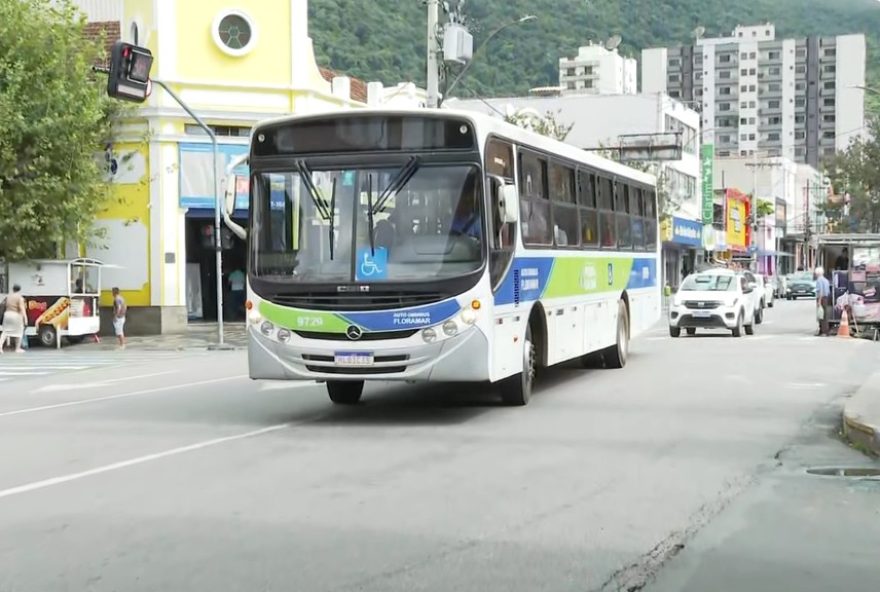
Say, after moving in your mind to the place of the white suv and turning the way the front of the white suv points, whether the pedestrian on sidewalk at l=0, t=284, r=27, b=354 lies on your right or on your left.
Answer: on your right

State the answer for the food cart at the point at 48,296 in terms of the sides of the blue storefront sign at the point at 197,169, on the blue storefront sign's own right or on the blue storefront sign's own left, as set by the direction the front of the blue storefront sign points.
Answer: on the blue storefront sign's own right

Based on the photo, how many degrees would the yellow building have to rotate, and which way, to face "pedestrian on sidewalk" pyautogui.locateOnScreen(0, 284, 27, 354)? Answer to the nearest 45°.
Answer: approximately 90° to its right

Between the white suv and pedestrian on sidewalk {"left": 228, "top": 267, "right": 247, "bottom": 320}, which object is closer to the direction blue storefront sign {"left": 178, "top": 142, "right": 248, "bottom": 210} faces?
the white suv

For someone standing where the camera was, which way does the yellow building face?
facing the viewer and to the right of the viewer

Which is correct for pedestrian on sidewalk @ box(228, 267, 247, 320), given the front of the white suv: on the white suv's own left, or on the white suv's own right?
on the white suv's own right

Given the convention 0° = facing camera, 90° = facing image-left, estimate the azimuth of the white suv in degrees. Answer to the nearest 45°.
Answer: approximately 0°

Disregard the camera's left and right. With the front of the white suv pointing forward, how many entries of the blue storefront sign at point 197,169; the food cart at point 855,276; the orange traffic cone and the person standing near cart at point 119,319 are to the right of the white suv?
2

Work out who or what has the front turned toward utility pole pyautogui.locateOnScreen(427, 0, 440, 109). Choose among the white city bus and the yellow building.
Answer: the yellow building

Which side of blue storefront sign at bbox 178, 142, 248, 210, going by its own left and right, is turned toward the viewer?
front

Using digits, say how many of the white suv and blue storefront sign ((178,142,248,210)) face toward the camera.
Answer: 2
